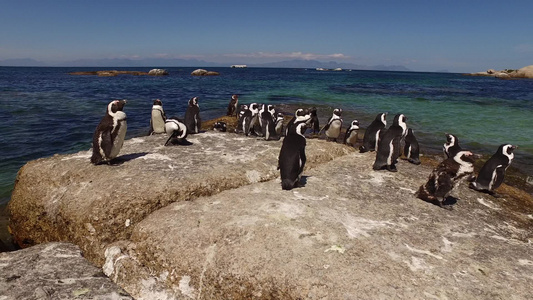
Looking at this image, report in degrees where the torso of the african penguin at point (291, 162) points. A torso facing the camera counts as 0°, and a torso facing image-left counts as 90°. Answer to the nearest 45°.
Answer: approximately 225°

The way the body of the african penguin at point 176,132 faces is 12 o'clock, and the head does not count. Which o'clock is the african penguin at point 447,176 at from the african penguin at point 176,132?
the african penguin at point 447,176 is roughly at 9 o'clock from the african penguin at point 176,132.

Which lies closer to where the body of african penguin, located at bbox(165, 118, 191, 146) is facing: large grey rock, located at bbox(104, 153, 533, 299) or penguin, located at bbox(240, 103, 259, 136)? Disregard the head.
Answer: the large grey rock

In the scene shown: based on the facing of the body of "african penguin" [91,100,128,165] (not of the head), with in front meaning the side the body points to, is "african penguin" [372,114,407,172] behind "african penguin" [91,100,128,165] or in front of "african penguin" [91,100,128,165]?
in front

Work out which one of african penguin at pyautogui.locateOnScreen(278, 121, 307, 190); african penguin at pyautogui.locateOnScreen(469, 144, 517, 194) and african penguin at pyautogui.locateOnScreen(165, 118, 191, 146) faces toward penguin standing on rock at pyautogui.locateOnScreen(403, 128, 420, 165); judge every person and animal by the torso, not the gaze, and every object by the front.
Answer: african penguin at pyautogui.locateOnScreen(278, 121, 307, 190)

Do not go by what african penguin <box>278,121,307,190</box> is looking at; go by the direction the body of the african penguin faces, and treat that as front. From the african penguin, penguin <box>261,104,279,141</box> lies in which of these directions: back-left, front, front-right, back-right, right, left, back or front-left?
front-left

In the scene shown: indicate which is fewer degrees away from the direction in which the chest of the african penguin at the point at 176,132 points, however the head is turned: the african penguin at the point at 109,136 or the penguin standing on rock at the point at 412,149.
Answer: the african penguin
